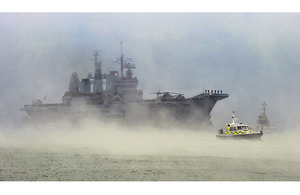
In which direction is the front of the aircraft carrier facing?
to the viewer's right

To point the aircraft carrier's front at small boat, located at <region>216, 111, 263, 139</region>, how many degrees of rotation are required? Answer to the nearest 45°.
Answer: approximately 45° to its right
